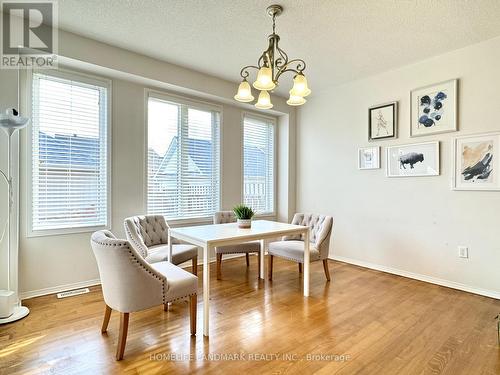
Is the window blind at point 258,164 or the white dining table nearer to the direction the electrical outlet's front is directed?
the white dining table

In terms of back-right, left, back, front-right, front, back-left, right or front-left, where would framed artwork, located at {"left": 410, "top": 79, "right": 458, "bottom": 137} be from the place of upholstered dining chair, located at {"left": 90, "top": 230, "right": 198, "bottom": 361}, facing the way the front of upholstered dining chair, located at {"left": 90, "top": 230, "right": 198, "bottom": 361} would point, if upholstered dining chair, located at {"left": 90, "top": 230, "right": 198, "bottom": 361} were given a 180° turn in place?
back-left

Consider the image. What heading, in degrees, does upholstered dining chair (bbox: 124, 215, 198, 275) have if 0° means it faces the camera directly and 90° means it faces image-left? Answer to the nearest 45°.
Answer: approximately 315°

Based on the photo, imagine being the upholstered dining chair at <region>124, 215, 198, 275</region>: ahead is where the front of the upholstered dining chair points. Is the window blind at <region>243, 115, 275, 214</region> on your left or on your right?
on your left

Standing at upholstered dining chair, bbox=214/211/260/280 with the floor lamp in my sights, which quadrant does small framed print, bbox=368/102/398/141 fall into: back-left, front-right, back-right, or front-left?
back-left

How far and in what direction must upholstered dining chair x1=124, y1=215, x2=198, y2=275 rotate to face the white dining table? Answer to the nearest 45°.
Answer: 0° — it already faces it

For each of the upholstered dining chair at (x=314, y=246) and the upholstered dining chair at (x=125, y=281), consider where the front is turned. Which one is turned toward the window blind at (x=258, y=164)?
the upholstered dining chair at (x=125, y=281)

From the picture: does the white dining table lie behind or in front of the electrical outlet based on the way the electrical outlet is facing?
in front

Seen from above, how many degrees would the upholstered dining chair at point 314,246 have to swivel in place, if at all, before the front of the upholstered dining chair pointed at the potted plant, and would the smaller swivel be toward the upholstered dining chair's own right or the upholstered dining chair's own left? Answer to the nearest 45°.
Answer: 0° — it already faces it

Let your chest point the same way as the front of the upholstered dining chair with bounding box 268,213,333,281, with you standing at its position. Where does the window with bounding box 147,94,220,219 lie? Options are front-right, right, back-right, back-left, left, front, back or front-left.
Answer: front-right

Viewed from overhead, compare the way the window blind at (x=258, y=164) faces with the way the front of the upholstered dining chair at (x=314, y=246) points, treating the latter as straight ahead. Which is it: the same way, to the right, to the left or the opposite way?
to the left

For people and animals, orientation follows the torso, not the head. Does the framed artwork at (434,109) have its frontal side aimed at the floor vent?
yes

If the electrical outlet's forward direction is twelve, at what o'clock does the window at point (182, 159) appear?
The window is roughly at 2 o'clock from the electrical outlet.

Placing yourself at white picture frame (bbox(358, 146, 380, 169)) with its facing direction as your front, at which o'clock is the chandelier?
The chandelier is roughly at 11 o'clock from the white picture frame.

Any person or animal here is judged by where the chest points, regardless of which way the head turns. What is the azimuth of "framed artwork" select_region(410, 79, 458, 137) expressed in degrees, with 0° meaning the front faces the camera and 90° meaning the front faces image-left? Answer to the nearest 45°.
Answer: approximately 45°
